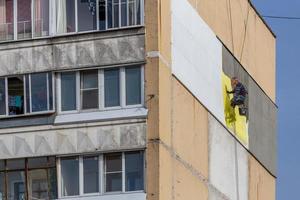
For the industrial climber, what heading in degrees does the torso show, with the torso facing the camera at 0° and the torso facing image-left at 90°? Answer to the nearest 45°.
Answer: approximately 90°
